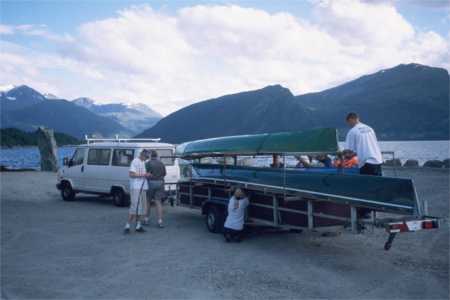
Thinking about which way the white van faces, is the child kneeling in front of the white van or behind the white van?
behind

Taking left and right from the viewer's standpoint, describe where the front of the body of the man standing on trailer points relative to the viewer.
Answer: facing away from the viewer and to the left of the viewer

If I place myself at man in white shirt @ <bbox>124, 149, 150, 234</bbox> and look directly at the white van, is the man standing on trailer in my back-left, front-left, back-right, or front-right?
back-right

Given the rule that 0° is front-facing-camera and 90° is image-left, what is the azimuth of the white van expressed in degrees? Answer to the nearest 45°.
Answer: approximately 135°

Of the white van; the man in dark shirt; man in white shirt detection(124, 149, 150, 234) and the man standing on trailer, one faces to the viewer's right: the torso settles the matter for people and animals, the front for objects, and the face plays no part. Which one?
the man in white shirt

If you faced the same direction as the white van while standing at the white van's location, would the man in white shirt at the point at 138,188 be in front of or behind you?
behind

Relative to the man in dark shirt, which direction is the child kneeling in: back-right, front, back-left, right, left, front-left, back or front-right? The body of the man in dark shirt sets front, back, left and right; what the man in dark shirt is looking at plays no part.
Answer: back-right

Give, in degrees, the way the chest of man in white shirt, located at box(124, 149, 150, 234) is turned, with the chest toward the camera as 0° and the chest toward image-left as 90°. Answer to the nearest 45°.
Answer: approximately 270°

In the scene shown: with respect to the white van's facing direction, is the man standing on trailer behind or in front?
behind

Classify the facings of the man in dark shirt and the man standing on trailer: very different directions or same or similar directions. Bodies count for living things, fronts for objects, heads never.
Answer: same or similar directions
